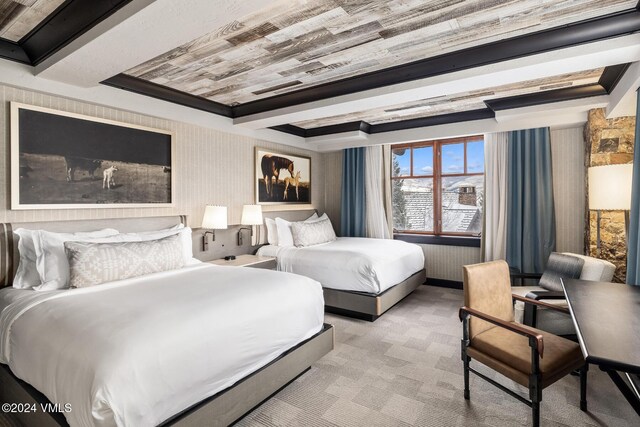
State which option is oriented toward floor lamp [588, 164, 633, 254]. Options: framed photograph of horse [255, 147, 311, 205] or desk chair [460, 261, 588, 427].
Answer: the framed photograph of horse

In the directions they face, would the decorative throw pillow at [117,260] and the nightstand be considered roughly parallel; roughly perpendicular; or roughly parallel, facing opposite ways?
roughly parallel

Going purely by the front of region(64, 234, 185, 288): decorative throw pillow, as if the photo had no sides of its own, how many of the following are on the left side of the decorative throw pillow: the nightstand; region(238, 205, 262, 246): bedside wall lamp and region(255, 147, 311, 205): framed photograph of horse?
3

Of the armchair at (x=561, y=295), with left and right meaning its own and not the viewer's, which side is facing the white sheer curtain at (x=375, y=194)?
right

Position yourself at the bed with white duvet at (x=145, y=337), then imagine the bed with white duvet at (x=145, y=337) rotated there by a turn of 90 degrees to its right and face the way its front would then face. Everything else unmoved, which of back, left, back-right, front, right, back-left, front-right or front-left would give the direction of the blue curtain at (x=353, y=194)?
back

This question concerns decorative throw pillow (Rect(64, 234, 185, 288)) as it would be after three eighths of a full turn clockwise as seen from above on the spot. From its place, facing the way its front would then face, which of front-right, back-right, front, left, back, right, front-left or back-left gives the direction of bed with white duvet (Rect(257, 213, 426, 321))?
back

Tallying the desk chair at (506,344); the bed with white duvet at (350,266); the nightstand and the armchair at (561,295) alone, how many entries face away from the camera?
0

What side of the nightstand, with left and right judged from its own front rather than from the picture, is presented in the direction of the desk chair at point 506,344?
front

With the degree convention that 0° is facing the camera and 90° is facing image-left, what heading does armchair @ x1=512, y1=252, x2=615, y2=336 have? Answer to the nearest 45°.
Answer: approximately 45°

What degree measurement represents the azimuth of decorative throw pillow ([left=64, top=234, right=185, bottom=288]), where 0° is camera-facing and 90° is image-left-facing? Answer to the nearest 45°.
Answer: approximately 315°

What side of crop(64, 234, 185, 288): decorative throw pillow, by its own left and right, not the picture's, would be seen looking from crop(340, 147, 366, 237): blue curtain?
left

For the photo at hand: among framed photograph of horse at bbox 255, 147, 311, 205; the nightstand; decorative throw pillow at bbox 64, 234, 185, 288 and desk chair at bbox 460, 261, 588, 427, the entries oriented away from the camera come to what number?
0

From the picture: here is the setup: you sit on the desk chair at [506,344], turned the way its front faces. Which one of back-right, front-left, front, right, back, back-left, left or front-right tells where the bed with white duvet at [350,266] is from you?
back

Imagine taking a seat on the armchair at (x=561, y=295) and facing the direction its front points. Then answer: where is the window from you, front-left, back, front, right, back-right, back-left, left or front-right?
right

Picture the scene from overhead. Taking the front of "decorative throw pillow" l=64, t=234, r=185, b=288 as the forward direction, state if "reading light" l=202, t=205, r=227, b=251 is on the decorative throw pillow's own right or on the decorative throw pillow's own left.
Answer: on the decorative throw pillow's own left
